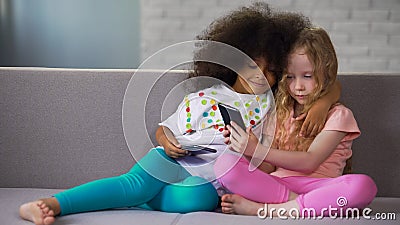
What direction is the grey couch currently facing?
toward the camera
